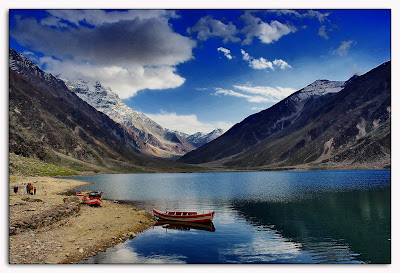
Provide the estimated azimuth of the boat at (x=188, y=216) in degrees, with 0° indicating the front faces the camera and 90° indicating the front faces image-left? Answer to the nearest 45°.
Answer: approximately 90°
